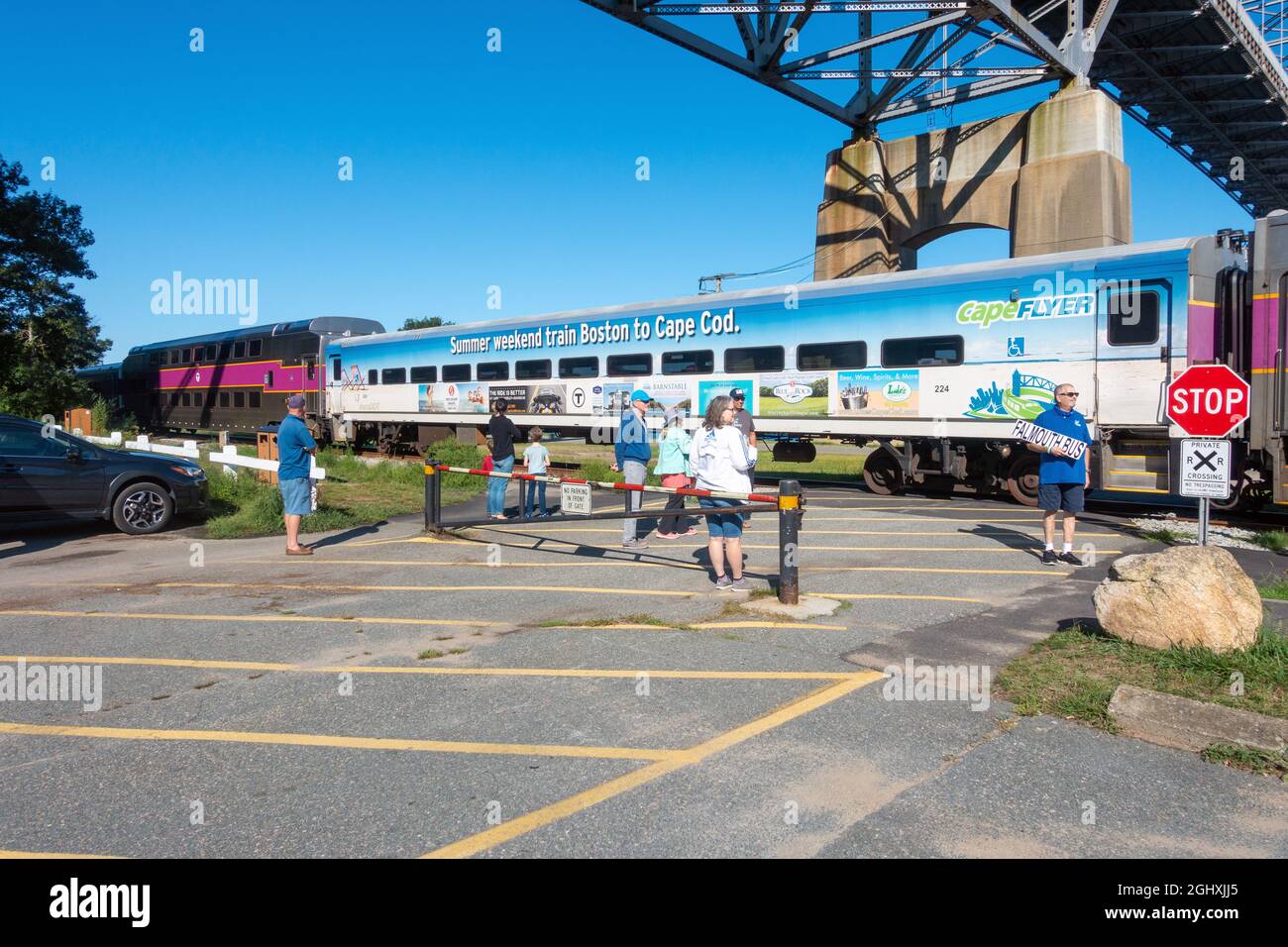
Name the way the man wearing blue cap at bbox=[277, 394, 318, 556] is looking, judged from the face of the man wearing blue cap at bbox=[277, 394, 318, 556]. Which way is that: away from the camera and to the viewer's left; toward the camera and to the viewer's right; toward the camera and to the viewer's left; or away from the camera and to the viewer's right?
away from the camera and to the viewer's right

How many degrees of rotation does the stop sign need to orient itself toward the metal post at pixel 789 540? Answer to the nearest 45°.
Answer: approximately 45° to its right

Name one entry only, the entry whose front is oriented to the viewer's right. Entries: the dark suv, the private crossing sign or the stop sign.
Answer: the dark suv

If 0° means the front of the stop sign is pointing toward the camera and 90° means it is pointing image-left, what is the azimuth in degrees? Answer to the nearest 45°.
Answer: approximately 0°

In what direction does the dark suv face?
to the viewer's right

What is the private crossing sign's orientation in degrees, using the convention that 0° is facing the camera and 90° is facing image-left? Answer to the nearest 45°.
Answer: approximately 0°
